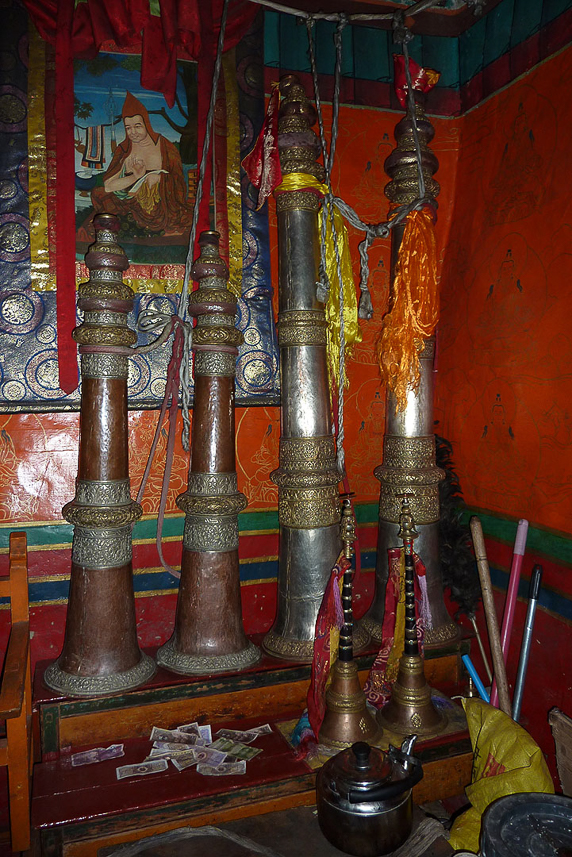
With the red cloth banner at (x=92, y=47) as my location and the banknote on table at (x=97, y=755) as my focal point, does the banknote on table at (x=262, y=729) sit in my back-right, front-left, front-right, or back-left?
front-left

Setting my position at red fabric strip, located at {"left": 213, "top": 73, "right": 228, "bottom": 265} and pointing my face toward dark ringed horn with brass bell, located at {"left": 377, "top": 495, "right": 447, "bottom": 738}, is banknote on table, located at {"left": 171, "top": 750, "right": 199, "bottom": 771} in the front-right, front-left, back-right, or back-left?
front-right

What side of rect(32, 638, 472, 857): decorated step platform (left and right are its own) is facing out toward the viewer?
front

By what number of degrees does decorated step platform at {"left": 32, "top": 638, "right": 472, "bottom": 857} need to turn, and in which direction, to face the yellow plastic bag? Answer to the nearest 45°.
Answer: approximately 90° to its left

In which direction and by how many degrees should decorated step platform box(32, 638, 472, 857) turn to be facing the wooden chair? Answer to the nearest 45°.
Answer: approximately 45° to its right

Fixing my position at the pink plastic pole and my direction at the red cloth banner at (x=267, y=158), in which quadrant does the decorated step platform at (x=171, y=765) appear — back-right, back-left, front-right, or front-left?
front-left
